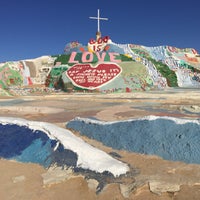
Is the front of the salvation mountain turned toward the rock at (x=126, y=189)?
yes

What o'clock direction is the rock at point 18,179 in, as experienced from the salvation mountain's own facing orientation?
The rock is roughly at 12 o'clock from the salvation mountain.

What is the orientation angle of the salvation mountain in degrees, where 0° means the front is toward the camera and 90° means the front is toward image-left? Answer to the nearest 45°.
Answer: approximately 0°

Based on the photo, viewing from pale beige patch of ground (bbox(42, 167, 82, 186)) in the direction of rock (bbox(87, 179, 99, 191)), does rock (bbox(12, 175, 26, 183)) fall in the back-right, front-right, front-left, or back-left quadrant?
back-right

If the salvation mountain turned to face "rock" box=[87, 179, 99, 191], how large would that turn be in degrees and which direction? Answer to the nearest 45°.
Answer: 0° — it already faces it

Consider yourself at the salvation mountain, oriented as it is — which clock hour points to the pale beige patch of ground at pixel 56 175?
The pale beige patch of ground is roughly at 12 o'clock from the salvation mountain.
